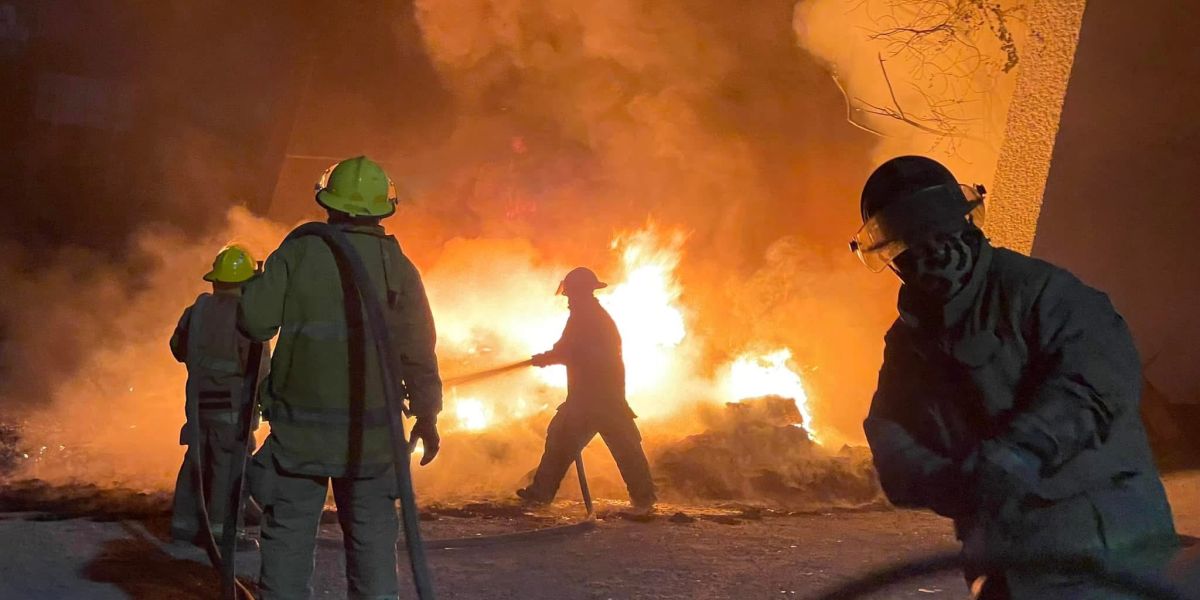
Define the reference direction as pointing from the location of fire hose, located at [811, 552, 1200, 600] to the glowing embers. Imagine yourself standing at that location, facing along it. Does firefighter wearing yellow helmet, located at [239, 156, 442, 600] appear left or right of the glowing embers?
left

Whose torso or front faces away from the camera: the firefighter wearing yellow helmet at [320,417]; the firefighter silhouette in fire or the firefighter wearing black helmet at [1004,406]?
the firefighter wearing yellow helmet

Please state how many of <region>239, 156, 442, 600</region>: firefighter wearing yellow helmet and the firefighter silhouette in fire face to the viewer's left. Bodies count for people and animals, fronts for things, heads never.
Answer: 1

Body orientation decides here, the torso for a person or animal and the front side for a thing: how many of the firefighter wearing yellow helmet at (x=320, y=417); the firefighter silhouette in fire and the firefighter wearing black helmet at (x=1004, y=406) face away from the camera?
1

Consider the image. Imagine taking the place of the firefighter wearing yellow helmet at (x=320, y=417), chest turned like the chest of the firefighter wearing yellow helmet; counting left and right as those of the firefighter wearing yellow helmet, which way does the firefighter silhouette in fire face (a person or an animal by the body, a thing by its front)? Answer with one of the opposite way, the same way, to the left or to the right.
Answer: to the left

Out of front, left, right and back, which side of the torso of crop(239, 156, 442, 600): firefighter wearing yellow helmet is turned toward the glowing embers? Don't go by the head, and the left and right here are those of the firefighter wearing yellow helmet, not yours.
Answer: front

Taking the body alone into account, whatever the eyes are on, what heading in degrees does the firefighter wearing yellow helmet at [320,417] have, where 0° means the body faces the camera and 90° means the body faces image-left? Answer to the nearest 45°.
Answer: approximately 180°

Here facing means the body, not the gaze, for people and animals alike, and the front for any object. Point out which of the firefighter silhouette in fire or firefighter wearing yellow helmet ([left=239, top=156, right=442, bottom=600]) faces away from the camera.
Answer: the firefighter wearing yellow helmet

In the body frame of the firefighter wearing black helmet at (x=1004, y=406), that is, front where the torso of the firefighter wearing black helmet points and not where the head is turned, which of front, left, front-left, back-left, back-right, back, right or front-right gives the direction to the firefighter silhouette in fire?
right

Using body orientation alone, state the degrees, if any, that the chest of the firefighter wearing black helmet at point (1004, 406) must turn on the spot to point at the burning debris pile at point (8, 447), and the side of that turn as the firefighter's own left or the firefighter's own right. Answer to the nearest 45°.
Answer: approximately 45° to the firefighter's own right

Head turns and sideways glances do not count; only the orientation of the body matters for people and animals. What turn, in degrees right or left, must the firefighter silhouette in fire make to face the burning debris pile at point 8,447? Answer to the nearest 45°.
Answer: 0° — it already faces it

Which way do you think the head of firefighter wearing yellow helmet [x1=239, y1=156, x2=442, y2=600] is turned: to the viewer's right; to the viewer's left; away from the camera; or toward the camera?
away from the camera

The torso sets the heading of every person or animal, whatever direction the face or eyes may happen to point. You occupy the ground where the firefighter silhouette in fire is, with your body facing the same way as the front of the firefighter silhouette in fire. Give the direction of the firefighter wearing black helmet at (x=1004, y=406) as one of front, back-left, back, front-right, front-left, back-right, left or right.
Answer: left

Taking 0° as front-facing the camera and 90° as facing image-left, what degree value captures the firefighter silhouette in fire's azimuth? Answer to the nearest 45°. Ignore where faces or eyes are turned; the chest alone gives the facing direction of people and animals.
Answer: approximately 90°

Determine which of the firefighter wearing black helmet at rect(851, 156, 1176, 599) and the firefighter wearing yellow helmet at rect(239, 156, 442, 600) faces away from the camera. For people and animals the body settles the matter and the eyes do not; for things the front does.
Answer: the firefighter wearing yellow helmet
